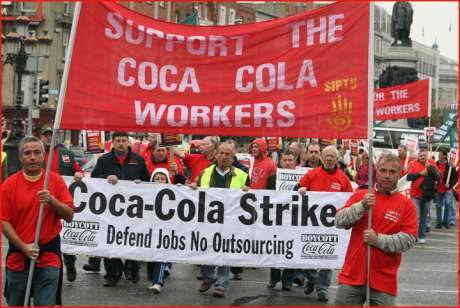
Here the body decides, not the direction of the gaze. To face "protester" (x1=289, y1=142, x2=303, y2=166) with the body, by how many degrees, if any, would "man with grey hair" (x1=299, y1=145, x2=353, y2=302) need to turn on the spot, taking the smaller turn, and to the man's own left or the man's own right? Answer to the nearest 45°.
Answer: approximately 180°

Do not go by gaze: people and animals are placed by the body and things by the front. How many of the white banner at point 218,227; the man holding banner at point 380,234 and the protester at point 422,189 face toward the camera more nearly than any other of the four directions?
3

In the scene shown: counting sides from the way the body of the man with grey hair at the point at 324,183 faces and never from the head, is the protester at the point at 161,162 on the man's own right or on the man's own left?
on the man's own right

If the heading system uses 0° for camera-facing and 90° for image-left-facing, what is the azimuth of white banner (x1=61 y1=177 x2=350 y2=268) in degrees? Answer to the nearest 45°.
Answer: approximately 0°

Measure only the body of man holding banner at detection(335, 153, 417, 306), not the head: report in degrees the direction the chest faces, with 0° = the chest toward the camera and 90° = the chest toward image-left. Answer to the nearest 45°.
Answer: approximately 0°
